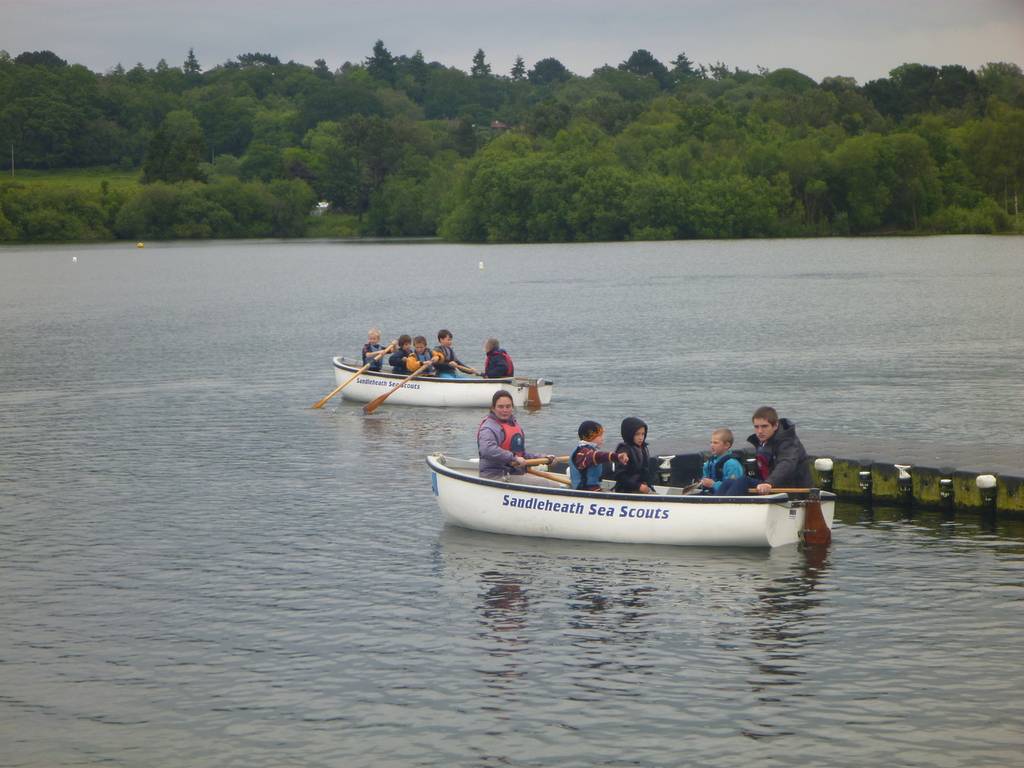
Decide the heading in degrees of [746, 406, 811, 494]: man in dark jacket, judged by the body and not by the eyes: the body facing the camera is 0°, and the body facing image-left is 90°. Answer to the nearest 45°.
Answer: approximately 45°

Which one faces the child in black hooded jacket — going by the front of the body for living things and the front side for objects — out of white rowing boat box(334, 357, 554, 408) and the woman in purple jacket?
the woman in purple jacket

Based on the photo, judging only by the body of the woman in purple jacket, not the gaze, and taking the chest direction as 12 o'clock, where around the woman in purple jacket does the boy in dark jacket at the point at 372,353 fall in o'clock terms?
The boy in dark jacket is roughly at 7 o'clock from the woman in purple jacket.

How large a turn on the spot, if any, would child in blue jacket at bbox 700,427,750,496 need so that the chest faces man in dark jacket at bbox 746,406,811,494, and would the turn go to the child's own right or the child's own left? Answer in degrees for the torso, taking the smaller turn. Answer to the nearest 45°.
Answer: approximately 135° to the child's own left

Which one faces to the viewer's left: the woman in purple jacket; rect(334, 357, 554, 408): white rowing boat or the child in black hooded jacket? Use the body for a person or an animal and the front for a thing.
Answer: the white rowing boat

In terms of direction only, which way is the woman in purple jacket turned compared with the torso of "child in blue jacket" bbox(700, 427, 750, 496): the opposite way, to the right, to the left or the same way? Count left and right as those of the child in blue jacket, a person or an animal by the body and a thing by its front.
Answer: to the left

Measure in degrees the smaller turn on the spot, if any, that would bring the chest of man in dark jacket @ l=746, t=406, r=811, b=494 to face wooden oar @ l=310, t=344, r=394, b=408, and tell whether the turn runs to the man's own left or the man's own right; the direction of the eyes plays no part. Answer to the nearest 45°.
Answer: approximately 90° to the man's own right

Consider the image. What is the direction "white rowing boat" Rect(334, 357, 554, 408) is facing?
to the viewer's left

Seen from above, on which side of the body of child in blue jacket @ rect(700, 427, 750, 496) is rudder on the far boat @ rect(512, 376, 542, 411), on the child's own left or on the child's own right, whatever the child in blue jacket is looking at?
on the child's own right

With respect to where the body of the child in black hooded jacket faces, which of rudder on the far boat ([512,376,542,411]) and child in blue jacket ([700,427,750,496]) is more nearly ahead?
the child in blue jacket
